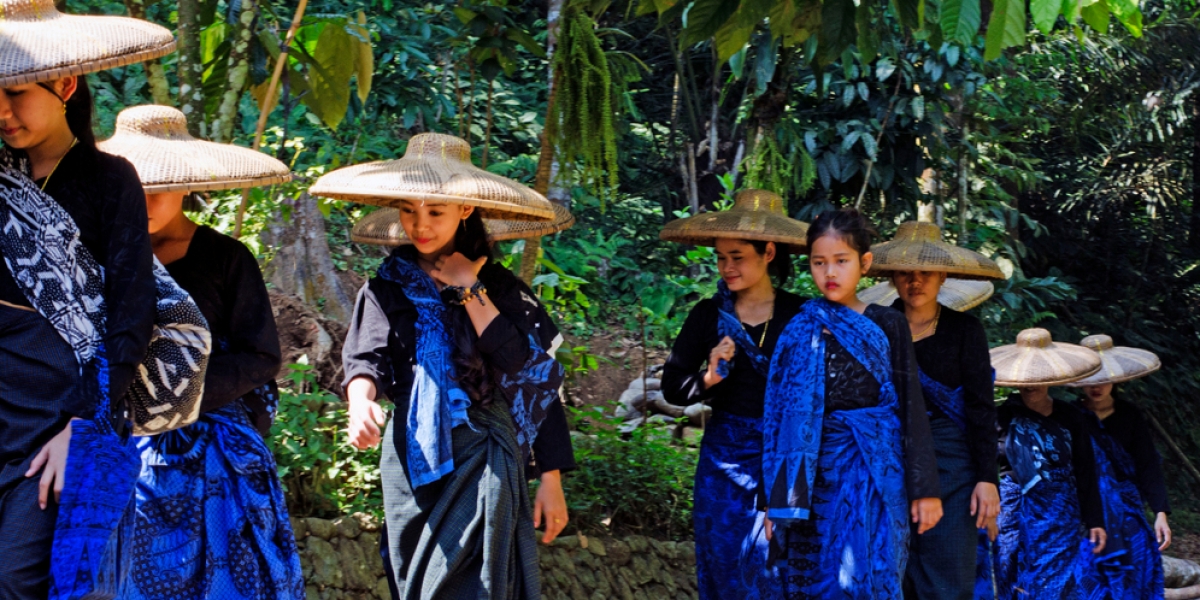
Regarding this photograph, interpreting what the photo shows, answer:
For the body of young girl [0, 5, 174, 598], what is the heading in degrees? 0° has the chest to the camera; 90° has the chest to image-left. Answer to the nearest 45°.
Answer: approximately 45°

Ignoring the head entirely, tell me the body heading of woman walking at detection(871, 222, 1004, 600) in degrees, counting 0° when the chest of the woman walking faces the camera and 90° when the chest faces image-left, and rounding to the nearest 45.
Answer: approximately 45°

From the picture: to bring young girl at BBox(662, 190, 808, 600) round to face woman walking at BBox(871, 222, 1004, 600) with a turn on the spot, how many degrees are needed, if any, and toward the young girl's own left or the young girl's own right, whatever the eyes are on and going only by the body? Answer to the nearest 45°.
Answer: approximately 90° to the young girl's own left

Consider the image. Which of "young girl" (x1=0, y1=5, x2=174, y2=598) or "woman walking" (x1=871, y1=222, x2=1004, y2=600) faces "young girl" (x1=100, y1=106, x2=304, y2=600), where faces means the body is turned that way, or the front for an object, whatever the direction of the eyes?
the woman walking

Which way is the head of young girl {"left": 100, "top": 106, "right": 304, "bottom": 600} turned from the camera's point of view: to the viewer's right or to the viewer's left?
to the viewer's left

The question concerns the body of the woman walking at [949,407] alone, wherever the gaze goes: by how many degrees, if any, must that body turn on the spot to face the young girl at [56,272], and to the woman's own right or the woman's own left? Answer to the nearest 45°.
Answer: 0° — they already face them

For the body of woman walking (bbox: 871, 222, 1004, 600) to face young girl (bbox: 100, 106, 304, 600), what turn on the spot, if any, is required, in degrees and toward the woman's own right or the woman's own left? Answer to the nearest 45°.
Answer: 0° — they already face them

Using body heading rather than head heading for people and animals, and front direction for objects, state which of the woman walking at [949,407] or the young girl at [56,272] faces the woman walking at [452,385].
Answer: the woman walking at [949,407]

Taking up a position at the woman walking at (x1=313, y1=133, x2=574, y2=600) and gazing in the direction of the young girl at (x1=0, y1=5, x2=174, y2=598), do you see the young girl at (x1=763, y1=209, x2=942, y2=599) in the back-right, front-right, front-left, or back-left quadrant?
back-left

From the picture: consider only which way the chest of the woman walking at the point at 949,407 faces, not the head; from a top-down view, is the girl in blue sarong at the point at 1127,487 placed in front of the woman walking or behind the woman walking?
behind
